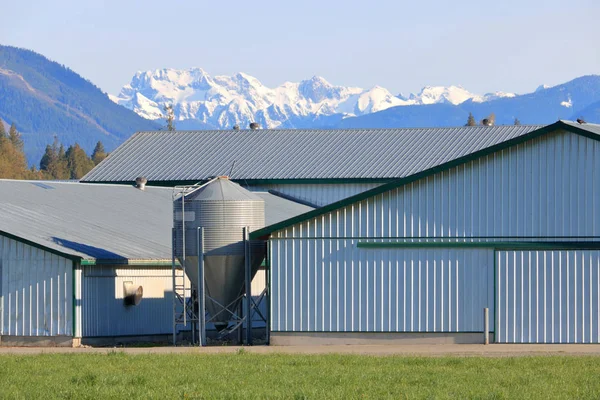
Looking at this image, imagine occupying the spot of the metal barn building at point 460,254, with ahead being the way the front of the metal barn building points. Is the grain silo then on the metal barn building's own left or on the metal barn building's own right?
on the metal barn building's own right

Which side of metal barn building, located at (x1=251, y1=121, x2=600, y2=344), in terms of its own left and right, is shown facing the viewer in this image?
front

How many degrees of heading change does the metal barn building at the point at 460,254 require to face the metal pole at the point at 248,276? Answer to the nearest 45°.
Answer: approximately 90° to its right

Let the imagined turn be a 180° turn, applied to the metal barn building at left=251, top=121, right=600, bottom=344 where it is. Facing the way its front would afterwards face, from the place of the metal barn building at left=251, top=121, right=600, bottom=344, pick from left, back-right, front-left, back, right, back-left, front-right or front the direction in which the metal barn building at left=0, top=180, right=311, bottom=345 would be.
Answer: left
